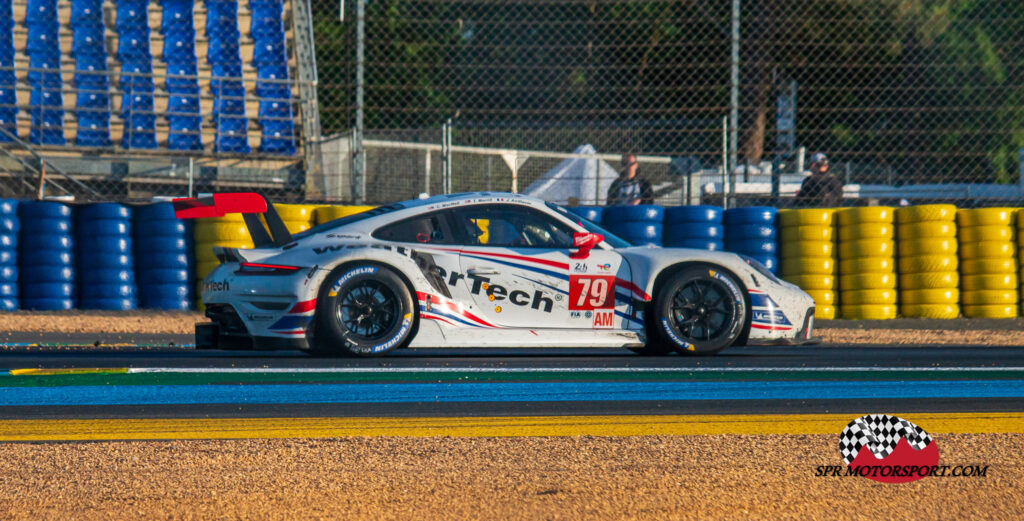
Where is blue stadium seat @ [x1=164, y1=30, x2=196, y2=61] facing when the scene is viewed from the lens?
facing the viewer

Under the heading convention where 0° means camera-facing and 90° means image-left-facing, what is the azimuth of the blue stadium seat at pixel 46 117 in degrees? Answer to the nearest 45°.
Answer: approximately 0°

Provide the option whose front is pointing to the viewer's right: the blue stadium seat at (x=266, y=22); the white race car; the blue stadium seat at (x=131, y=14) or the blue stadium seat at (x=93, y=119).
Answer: the white race car

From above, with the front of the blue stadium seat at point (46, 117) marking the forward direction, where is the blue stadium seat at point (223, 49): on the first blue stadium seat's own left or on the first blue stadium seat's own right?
on the first blue stadium seat's own left

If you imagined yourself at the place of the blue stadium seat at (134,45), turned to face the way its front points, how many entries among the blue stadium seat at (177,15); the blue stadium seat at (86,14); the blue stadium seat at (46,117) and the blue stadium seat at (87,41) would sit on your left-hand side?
1

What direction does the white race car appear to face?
to the viewer's right

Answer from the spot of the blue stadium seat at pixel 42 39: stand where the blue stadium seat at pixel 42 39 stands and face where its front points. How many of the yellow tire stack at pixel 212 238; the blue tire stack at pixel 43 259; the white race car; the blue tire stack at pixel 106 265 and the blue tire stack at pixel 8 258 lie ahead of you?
5

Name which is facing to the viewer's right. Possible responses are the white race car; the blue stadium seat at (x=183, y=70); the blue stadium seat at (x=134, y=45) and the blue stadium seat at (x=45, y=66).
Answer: the white race car

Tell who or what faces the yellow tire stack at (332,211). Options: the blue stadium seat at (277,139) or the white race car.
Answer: the blue stadium seat

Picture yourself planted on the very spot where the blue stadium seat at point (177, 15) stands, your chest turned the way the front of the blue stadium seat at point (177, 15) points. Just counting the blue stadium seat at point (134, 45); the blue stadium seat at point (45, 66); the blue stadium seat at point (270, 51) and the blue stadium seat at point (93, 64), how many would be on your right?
3

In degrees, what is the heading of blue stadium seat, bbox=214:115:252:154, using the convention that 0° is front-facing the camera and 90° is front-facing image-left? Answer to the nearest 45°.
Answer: approximately 0°

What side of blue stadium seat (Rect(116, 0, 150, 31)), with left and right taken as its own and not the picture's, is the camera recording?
front

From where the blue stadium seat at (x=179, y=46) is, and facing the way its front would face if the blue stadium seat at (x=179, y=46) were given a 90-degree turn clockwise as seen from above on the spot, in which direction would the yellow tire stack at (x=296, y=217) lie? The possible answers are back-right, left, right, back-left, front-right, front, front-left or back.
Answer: left

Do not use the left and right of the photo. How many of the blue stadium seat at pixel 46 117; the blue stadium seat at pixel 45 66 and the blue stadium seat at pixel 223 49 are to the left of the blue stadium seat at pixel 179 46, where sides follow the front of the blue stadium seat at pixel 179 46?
1

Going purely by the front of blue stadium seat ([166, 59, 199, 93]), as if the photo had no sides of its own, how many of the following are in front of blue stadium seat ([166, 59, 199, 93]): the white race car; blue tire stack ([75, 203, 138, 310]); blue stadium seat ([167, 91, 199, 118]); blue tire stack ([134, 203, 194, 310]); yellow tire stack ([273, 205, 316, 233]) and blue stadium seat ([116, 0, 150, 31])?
5

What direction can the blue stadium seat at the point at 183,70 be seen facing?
toward the camera

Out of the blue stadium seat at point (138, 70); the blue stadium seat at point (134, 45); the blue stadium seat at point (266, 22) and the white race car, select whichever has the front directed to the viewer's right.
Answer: the white race car
